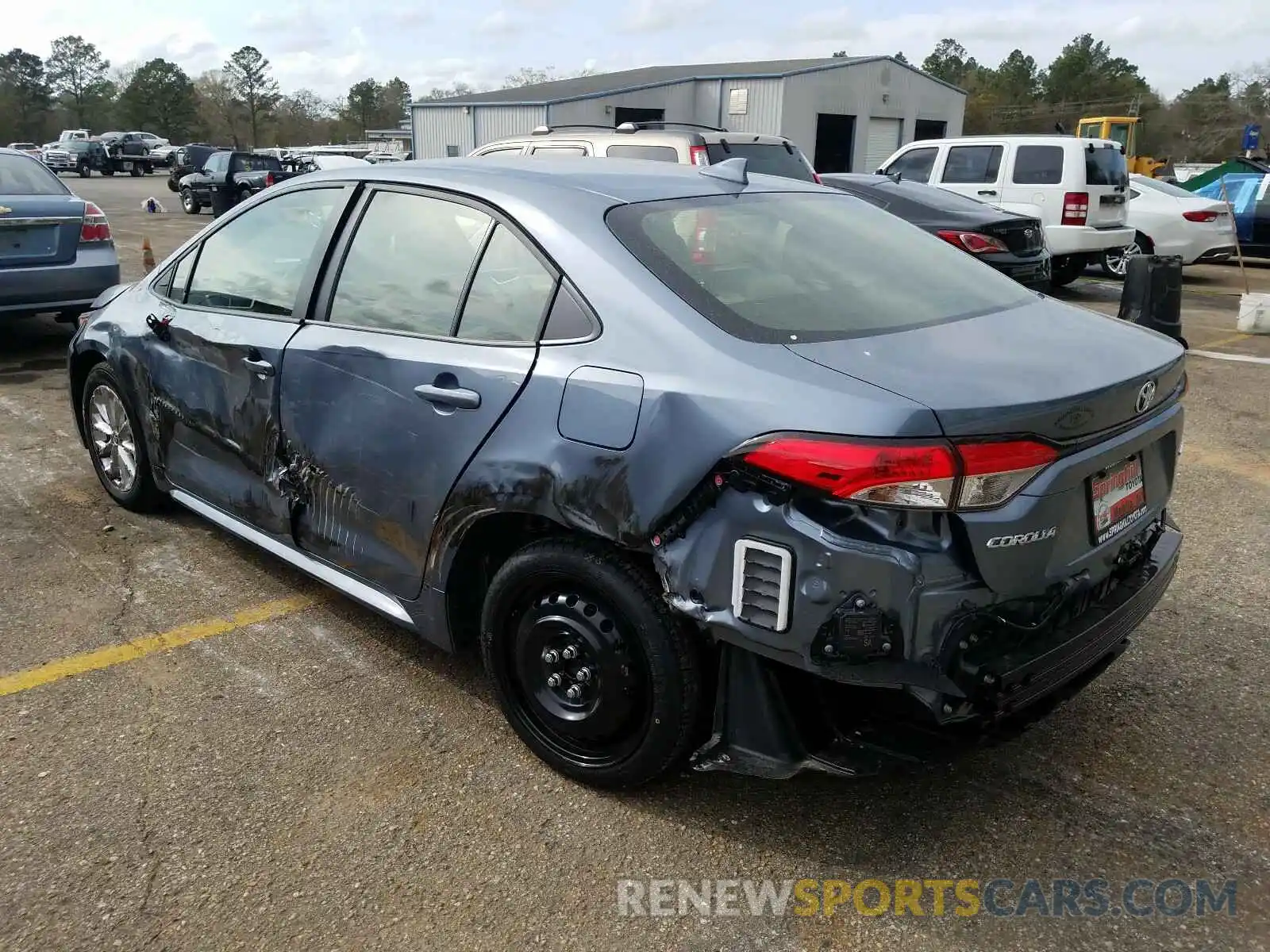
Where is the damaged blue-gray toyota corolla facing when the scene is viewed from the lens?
facing away from the viewer and to the left of the viewer

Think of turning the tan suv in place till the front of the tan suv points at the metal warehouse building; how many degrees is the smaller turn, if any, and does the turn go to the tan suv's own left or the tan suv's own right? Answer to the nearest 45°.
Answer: approximately 45° to the tan suv's own right

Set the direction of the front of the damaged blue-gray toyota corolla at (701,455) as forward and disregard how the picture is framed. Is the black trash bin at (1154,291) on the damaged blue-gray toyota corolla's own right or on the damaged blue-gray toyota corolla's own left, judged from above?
on the damaged blue-gray toyota corolla's own right

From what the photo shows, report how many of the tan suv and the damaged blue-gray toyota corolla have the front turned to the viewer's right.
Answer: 0

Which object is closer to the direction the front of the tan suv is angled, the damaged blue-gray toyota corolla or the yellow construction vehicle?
the yellow construction vehicle

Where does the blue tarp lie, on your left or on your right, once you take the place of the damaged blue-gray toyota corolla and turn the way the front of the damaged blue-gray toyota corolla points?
on your right

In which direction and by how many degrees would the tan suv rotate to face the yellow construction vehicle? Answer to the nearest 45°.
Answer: approximately 90° to its right

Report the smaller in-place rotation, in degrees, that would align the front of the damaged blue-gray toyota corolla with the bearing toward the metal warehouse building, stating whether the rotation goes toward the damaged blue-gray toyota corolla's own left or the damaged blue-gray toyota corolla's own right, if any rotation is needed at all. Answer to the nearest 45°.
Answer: approximately 45° to the damaged blue-gray toyota corolla's own right

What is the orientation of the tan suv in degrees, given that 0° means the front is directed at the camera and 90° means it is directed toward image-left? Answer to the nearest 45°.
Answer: approximately 135°

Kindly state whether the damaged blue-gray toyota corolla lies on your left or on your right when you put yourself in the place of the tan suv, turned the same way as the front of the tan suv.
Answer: on your left

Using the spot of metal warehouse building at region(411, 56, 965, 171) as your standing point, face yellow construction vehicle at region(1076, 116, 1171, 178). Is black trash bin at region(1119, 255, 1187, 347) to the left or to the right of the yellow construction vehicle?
right
